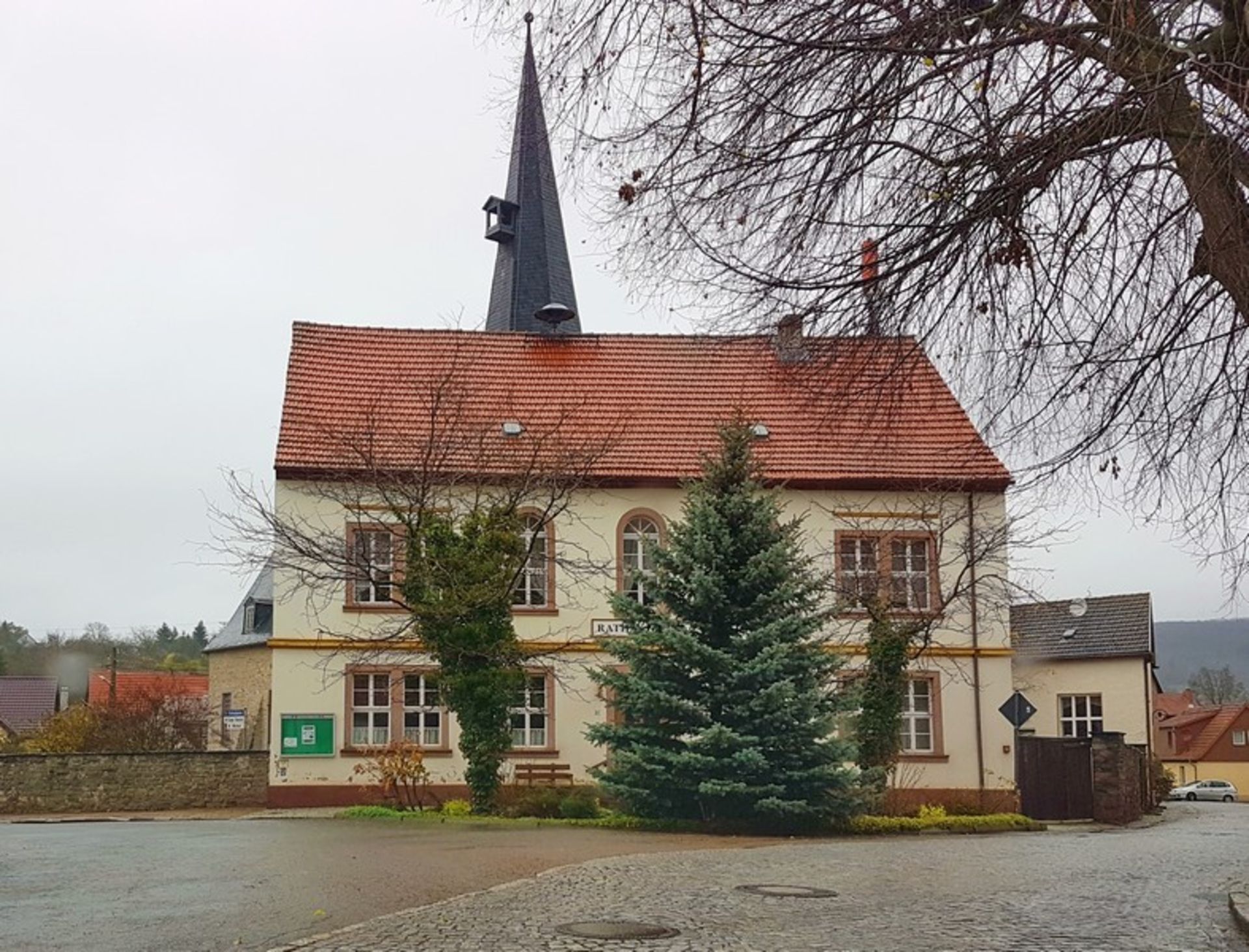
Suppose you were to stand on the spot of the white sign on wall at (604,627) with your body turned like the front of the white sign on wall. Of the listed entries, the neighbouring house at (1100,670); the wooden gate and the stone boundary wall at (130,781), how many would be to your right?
1

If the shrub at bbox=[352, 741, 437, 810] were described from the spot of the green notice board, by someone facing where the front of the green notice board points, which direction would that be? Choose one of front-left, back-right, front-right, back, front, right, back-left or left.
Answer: front-left

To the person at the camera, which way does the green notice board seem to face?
facing the viewer

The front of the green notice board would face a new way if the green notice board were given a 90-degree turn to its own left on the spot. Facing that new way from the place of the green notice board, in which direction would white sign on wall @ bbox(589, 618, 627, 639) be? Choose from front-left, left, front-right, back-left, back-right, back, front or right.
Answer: front

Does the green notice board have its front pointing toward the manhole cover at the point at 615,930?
yes

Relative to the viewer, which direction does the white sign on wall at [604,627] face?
toward the camera

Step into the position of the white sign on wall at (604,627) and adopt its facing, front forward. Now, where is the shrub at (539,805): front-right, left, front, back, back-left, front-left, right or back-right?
front

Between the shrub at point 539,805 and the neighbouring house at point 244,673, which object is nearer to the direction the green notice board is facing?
the shrub

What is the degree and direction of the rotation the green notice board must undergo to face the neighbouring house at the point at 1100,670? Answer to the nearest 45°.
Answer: approximately 135° to its left

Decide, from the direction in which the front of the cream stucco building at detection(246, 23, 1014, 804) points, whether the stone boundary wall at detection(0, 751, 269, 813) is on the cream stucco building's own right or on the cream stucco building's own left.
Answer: on the cream stucco building's own right
